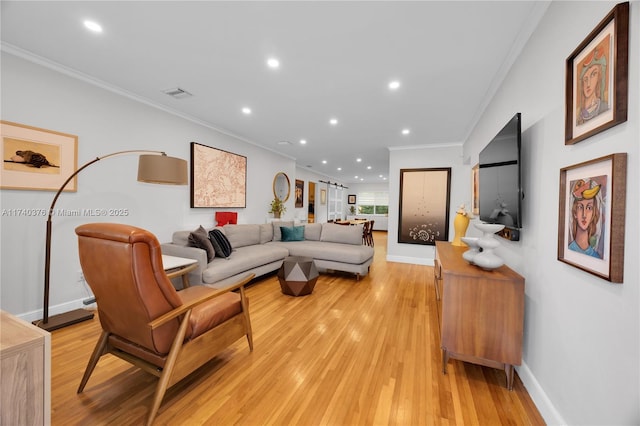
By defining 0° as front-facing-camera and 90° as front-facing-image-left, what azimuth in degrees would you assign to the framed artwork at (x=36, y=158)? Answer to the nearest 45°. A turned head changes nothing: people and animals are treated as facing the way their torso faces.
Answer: approximately 315°

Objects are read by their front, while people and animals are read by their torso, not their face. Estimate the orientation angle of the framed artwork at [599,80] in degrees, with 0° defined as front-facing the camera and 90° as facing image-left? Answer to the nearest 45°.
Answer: approximately 45°

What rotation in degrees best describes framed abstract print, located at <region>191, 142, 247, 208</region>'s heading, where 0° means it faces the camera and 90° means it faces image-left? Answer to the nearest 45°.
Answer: approximately 315°

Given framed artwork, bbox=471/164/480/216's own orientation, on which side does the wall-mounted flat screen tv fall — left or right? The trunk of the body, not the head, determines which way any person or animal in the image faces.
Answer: on its left

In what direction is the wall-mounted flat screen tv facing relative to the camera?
to the viewer's left

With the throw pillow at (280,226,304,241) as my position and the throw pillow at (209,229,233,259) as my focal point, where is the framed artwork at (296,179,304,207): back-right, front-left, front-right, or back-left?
back-right

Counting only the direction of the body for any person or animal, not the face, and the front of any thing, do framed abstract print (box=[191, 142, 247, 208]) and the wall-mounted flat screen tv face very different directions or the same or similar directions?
very different directions

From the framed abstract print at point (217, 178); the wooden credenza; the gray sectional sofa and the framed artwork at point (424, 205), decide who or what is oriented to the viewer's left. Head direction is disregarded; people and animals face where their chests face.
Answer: the wooden credenza

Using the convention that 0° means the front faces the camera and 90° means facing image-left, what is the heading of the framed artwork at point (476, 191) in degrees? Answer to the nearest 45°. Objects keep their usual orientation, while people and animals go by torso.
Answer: approximately 90°
